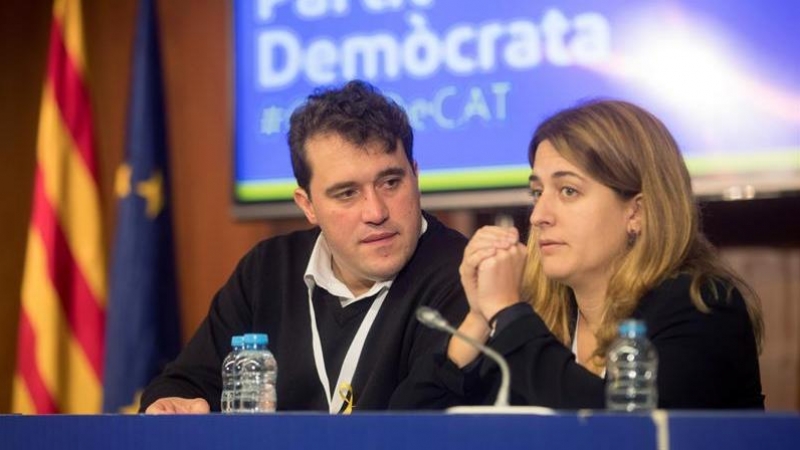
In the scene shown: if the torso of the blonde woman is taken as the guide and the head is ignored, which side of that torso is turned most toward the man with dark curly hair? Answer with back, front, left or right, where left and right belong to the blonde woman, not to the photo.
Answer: right

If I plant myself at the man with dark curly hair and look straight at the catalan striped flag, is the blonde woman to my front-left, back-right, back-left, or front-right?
back-right

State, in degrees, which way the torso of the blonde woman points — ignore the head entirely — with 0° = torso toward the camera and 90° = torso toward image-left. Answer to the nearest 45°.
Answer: approximately 45°

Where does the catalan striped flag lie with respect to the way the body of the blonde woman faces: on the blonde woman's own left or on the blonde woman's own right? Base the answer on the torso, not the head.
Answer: on the blonde woman's own right

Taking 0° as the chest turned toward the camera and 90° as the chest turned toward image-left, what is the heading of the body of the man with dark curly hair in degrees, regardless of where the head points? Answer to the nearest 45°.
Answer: approximately 0°

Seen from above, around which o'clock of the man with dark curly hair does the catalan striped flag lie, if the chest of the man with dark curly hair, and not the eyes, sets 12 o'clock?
The catalan striped flag is roughly at 5 o'clock from the man with dark curly hair.

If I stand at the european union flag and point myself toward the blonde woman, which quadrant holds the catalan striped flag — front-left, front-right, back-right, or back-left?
back-right

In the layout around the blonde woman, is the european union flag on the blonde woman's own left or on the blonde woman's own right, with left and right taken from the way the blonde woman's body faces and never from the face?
on the blonde woman's own right
